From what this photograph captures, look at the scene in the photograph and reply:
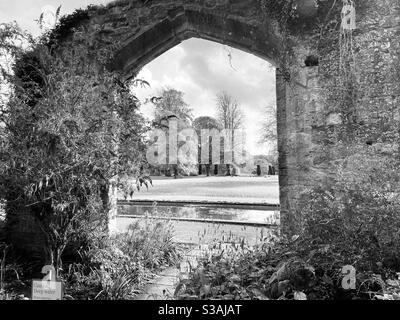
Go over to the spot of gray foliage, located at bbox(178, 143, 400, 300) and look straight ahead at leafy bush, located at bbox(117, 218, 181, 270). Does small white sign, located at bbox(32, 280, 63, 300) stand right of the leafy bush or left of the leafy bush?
left

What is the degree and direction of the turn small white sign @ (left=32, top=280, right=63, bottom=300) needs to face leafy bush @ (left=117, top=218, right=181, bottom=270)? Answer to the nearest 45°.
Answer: approximately 135° to its left

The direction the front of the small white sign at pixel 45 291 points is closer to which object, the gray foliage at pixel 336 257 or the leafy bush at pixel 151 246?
the gray foliage

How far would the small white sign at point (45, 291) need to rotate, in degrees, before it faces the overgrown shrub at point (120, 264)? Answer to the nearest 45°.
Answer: approximately 135° to its left

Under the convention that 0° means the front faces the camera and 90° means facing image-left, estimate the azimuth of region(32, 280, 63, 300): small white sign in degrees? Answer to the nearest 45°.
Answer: approximately 0°
